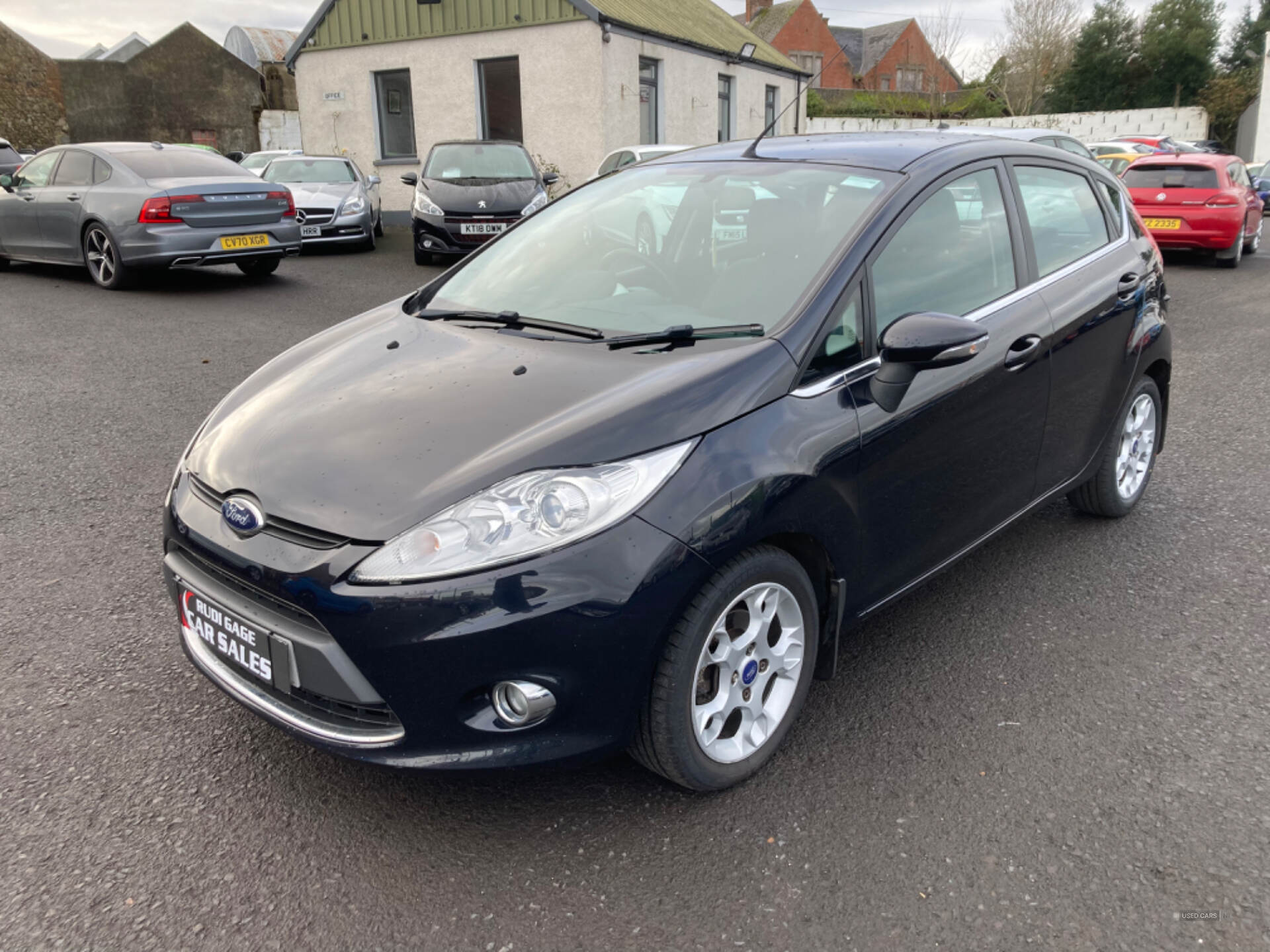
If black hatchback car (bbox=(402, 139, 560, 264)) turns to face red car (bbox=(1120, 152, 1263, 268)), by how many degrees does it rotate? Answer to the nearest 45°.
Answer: approximately 90° to its left

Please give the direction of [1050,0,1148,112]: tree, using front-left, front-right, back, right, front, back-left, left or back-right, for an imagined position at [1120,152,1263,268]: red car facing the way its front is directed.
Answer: front-left

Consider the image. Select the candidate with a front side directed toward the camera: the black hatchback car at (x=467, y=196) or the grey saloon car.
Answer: the black hatchback car

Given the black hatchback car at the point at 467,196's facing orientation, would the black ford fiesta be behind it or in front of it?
in front

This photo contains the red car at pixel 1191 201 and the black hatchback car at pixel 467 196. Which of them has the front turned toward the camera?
the black hatchback car

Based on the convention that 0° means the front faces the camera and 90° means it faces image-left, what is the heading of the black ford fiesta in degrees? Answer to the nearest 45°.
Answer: approximately 45°

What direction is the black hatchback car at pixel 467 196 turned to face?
toward the camera

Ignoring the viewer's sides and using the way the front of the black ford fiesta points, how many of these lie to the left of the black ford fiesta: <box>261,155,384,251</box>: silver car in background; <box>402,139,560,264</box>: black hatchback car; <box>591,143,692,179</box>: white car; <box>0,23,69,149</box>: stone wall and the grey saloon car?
0

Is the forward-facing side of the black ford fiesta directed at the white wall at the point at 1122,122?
no

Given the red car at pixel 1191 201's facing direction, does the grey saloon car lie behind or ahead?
behind

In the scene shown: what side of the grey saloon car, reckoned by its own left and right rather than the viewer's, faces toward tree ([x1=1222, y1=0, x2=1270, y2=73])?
right

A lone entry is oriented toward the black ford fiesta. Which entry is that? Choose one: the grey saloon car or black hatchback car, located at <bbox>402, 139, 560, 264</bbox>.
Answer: the black hatchback car

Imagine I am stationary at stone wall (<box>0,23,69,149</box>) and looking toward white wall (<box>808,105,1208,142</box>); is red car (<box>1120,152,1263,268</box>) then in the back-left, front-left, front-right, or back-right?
front-right
